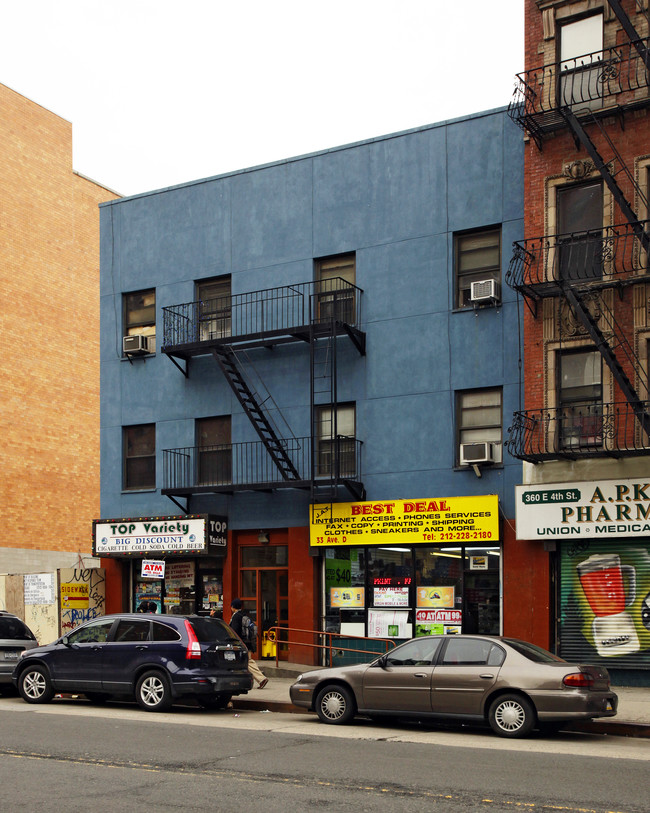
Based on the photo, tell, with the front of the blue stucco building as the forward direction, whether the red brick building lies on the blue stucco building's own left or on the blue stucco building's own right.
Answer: on the blue stucco building's own left

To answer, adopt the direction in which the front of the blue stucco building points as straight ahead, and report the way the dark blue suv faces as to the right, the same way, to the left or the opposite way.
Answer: to the right

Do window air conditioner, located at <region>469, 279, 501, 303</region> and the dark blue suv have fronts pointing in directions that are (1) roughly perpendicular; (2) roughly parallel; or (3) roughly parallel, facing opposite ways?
roughly perpendicular

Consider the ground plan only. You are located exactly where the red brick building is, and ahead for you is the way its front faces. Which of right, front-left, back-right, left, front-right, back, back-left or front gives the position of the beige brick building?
back-right

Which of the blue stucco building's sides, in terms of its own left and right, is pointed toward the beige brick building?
right

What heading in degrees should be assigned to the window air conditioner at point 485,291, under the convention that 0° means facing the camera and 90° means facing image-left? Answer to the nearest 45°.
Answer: approximately 45°

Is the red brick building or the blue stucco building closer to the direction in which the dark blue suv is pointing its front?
the blue stucco building

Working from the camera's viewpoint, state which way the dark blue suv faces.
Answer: facing away from the viewer and to the left of the viewer

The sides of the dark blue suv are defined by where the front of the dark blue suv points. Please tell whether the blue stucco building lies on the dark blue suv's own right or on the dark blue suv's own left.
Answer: on the dark blue suv's own right

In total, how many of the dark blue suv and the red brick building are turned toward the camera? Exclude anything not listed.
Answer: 1
